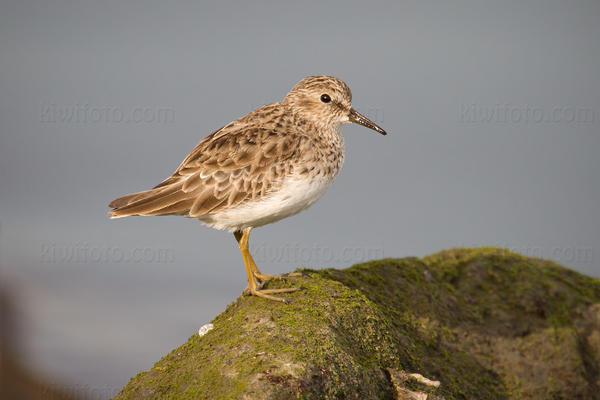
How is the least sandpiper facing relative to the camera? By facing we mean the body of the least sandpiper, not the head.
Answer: to the viewer's right
